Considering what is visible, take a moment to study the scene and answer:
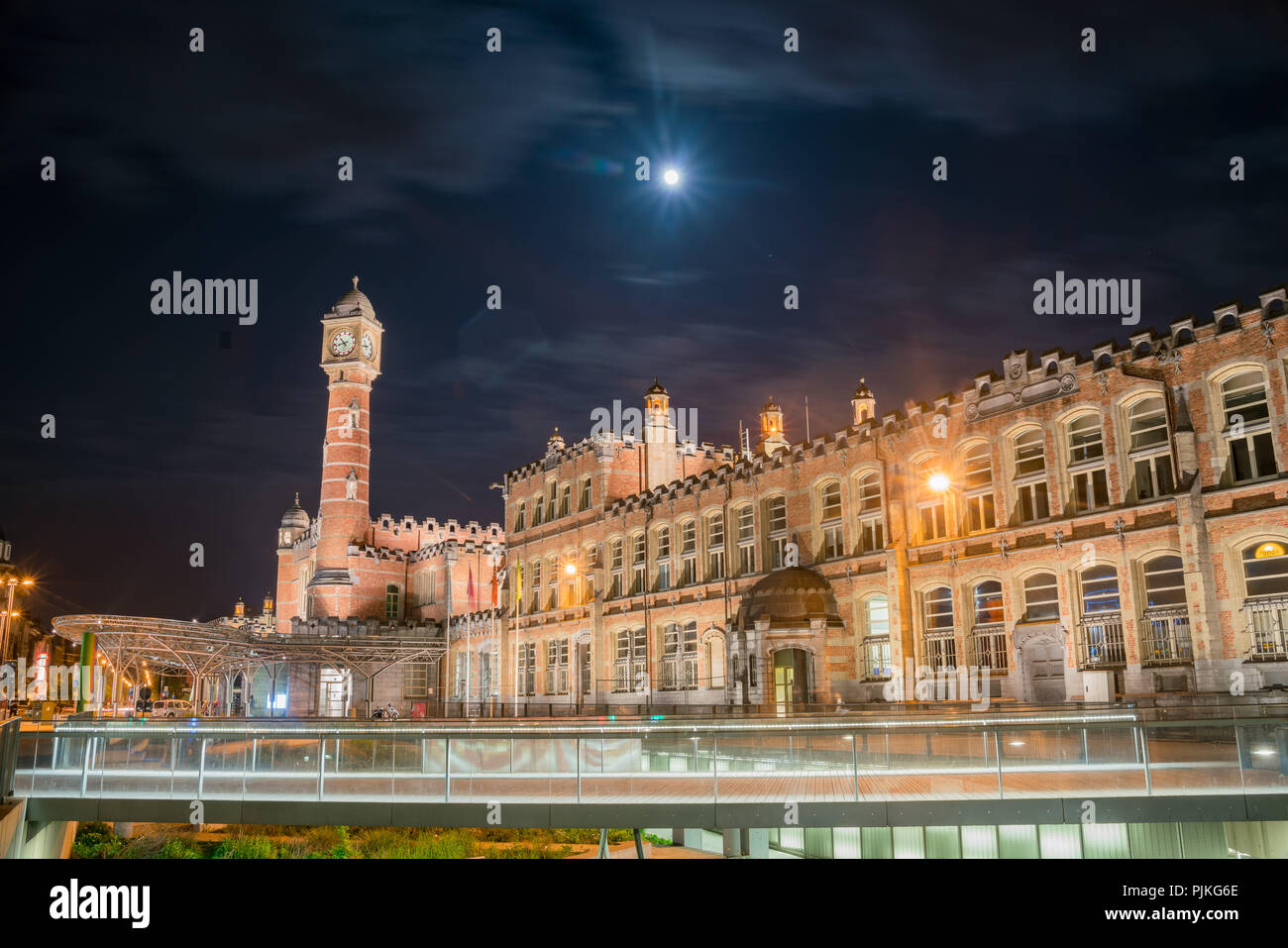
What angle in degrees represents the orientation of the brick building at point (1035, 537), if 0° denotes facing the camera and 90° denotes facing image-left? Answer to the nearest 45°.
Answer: approximately 45°

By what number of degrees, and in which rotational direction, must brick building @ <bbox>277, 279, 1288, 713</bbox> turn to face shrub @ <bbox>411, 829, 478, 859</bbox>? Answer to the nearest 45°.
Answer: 0° — it already faces it

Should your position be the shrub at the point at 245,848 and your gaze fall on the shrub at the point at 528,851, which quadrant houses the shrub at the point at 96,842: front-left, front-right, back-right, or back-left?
back-left

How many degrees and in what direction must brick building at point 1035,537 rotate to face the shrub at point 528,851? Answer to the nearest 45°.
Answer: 0° — it already faces it

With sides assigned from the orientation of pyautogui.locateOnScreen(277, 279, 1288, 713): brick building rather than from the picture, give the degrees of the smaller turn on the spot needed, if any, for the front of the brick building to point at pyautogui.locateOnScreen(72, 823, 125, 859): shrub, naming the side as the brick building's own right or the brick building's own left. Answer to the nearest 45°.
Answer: approximately 45° to the brick building's own right
